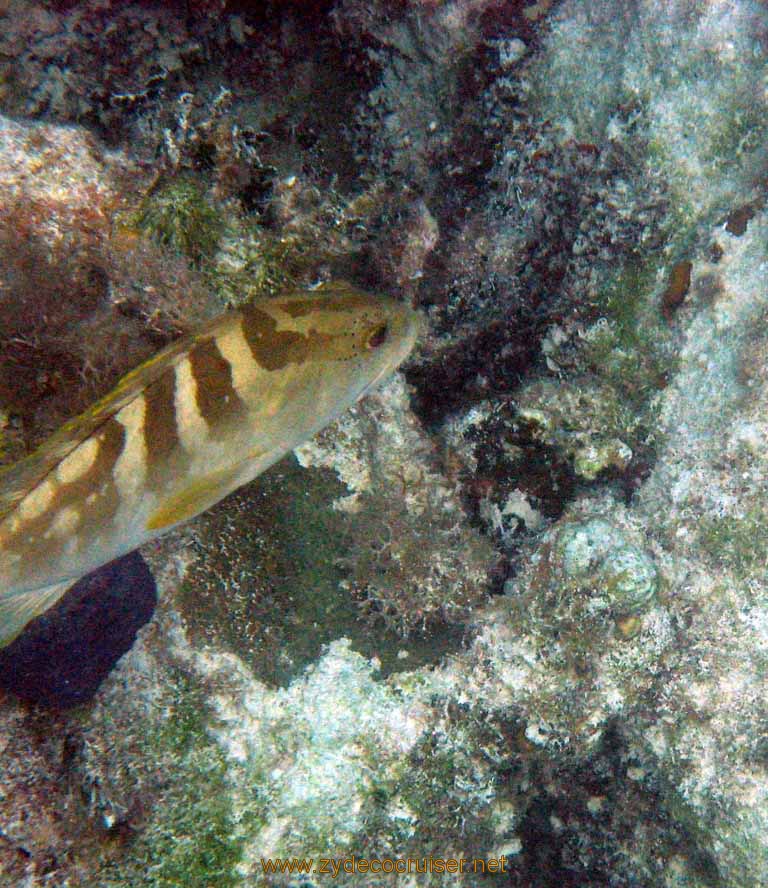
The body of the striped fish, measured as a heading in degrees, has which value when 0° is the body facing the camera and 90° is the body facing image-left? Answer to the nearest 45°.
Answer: approximately 270°
